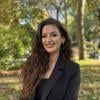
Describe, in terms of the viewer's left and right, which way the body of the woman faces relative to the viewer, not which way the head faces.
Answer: facing the viewer and to the left of the viewer
